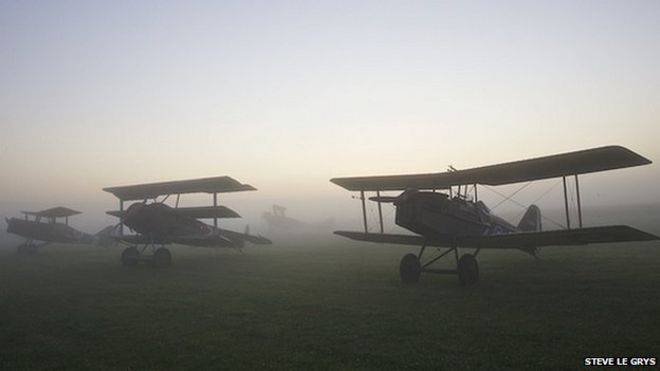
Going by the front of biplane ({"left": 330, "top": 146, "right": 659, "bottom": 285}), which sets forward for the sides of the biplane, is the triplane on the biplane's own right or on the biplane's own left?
on the biplane's own right

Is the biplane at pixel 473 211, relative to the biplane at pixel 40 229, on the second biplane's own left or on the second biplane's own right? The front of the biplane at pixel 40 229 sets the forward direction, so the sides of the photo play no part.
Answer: on the second biplane's own left

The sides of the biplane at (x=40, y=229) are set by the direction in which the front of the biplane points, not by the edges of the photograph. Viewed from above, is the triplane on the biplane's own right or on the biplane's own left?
on the biplane's own left

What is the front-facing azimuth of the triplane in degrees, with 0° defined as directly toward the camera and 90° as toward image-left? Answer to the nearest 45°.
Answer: approximately 45°

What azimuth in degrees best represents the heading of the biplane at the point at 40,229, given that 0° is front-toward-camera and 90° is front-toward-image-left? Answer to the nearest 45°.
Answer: approximately 45°
